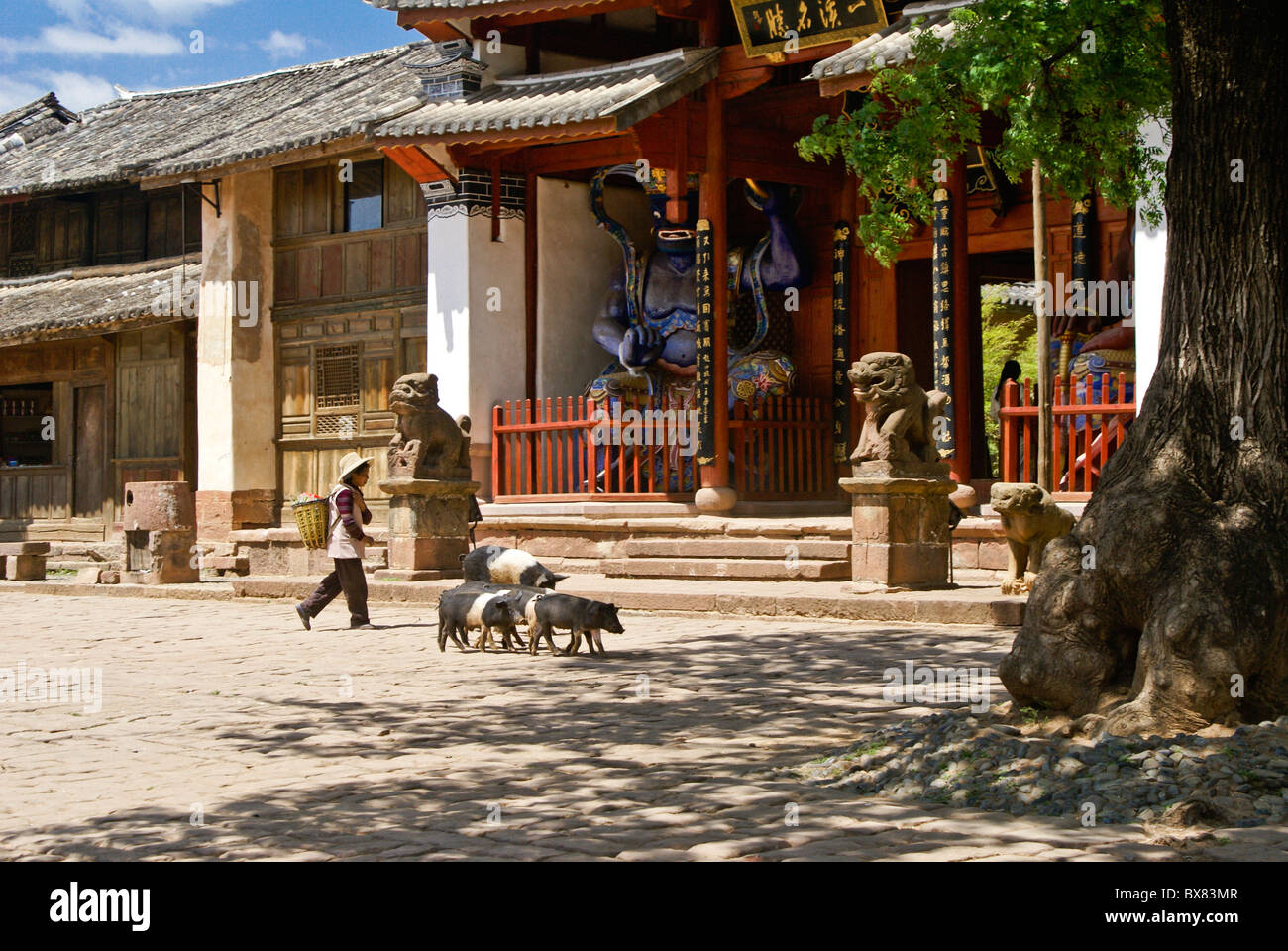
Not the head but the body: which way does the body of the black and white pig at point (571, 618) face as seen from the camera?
to the viewer's right

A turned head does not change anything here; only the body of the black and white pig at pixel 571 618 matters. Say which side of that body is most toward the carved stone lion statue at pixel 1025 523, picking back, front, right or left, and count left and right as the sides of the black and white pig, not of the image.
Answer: front

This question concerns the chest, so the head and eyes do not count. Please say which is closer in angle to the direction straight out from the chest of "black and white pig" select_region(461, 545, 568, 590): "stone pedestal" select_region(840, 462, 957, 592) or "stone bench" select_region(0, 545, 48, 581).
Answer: the stone pedestal

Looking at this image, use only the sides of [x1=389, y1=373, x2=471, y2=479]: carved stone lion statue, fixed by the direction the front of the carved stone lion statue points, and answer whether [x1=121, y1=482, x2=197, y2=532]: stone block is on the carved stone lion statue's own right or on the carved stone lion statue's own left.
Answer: on the carved stone lion statue's own right

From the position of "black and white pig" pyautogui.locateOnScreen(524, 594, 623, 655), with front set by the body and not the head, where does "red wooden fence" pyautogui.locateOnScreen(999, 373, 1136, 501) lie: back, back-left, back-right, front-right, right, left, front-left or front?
front-left

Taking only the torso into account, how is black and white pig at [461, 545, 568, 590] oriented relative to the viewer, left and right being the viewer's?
facing to the right of the viewer

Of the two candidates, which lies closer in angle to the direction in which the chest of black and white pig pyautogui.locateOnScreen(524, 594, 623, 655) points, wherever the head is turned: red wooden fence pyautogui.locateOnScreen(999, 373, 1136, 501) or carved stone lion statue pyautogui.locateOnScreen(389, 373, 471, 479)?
the red wooden fence

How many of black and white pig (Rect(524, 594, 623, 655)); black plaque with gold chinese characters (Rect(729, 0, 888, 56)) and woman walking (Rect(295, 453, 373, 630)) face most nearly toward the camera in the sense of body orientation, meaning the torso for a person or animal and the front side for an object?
1

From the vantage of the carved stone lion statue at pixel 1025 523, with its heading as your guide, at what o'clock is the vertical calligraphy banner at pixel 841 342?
The vertical calligraphy banner is roughly at 4 o'clock from the carved stone lion statue.

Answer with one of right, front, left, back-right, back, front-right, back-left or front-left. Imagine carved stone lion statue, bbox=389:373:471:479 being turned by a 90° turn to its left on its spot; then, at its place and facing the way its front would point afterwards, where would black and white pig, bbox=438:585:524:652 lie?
front-right

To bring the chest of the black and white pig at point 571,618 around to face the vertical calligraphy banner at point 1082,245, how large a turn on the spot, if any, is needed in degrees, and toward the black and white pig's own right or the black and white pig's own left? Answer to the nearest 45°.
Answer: approximately 45° to the black and white pig's own left

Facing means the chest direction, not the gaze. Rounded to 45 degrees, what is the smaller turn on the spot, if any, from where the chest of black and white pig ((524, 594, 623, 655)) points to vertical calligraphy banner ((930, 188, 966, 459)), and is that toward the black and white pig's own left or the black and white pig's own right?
approximately 45° to the black and white pig's own left
